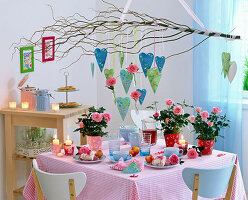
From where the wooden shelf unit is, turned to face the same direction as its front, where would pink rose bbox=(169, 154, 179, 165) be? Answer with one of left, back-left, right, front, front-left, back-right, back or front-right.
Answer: left

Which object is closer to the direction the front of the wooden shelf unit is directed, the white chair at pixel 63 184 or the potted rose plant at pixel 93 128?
the white chair

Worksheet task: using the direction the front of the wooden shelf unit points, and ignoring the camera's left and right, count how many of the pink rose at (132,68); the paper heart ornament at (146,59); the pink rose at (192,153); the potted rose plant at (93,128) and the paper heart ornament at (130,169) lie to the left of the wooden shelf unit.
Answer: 5

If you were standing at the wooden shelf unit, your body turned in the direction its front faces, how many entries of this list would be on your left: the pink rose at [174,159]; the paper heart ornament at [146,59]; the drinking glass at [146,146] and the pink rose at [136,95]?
4

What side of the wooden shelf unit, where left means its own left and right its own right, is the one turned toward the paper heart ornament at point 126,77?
left

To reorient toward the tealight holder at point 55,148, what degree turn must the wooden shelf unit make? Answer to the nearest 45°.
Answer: approximately 90° to its left

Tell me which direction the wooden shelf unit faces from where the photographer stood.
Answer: facing the viewer and to the left of the viewer

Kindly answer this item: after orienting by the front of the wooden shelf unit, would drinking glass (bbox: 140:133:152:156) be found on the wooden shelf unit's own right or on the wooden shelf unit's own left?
on the wooden shelf unit's own left

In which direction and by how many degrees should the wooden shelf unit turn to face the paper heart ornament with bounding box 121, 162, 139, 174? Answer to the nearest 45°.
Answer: approximately 90° to its left

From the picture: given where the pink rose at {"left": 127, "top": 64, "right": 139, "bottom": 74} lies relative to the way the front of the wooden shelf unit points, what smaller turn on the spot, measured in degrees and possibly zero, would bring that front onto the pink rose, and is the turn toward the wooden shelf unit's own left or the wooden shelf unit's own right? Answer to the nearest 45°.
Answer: approximately 90° to the wooden shelf unit's own left
